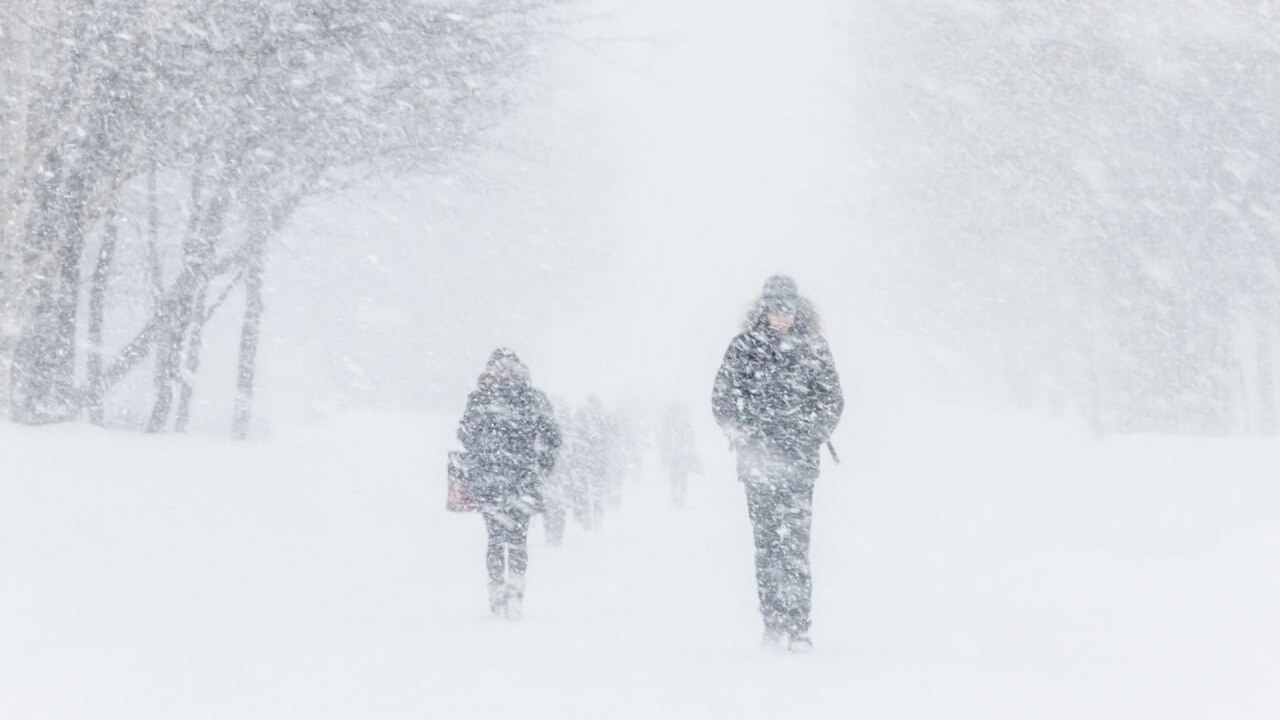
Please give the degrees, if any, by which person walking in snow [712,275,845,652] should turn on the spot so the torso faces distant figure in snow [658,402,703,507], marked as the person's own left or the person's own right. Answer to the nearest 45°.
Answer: approximately 180°

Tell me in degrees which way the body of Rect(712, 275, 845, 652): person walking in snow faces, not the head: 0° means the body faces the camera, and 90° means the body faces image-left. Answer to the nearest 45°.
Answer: approximately 0°

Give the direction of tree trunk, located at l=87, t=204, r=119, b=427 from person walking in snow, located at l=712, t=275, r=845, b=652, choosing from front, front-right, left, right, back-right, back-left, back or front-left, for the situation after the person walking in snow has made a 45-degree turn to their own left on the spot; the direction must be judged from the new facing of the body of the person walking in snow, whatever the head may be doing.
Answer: back

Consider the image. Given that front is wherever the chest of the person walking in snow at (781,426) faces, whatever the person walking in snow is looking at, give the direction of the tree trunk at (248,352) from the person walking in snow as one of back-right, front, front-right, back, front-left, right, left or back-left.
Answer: back-right

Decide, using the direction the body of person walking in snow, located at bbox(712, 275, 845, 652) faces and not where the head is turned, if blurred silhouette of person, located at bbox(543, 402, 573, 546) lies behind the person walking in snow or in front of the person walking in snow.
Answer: behind
